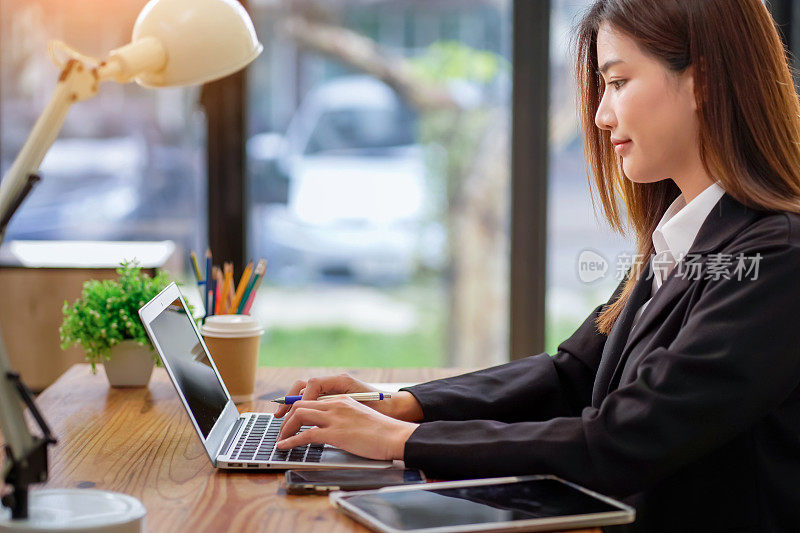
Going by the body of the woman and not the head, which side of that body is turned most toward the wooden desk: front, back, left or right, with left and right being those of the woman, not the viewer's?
front

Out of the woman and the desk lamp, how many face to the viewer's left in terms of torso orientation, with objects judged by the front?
1

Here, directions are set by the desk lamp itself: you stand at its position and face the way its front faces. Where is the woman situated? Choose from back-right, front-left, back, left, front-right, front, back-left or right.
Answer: front

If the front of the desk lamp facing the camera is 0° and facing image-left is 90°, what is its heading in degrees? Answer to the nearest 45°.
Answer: approximately 270°

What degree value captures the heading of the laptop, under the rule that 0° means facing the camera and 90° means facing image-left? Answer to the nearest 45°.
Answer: approximately 270°

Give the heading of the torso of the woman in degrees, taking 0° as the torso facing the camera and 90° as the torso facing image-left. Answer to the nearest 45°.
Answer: approximately 90°

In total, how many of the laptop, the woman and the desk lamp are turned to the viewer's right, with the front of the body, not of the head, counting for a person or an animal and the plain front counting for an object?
2

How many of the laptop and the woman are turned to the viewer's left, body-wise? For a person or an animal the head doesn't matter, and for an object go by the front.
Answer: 1

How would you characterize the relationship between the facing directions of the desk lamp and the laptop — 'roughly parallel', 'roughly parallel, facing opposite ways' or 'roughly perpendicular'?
roughly parallel

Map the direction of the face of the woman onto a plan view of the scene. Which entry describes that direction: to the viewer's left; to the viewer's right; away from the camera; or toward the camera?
to the viewer's left

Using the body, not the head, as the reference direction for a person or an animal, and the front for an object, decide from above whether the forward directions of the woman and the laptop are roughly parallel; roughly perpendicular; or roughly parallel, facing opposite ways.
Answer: roughly parallel, facing opposite ways
